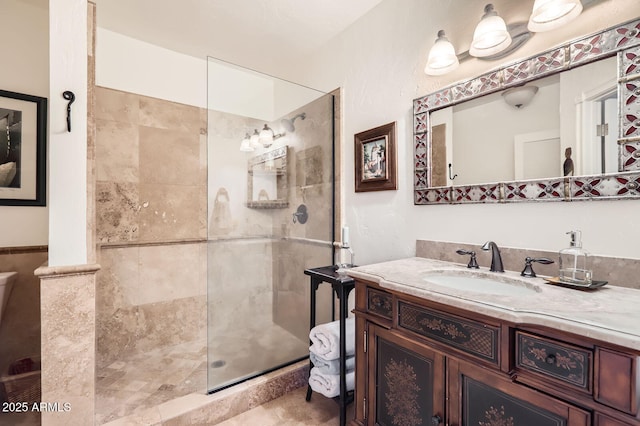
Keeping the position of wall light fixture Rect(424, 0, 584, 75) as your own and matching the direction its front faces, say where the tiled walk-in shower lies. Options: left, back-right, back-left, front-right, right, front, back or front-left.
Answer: front-right

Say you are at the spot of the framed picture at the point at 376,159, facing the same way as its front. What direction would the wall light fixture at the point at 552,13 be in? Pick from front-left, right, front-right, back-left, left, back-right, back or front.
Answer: left

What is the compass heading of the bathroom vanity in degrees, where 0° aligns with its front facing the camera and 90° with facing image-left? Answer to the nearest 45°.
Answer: approximately 45°

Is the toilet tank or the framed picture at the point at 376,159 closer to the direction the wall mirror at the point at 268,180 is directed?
the toilet tank

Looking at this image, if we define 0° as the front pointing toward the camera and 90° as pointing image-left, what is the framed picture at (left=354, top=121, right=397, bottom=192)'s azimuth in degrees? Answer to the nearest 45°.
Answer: approximately 45°

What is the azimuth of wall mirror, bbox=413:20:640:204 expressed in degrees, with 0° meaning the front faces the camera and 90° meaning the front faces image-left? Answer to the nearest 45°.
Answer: approximately 45°

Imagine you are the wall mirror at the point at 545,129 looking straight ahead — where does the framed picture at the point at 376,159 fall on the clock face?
The framed picture is roughly at 2 o'clock from the wall mirror.

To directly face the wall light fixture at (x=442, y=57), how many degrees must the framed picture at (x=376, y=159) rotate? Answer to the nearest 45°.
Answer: approximately 90° to its left

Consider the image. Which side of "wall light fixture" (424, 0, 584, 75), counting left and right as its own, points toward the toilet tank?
front

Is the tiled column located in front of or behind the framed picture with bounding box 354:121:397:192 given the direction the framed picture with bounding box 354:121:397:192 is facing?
in front
